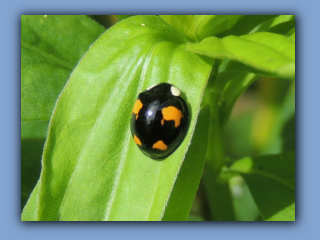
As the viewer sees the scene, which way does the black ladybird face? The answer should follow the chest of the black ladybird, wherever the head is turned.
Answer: away from the camera

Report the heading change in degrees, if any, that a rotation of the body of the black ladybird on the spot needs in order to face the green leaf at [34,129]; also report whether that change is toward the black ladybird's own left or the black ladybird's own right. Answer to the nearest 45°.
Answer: approximately 45° to the black ladybird's own left
